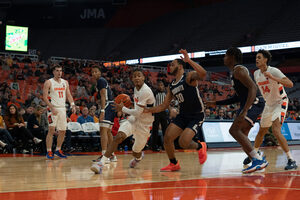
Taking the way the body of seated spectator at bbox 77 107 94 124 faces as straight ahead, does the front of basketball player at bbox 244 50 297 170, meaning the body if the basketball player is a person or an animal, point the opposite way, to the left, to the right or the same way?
to the right

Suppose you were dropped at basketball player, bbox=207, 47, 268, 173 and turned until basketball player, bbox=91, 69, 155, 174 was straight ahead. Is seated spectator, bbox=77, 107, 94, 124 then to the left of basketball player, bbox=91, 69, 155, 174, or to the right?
right

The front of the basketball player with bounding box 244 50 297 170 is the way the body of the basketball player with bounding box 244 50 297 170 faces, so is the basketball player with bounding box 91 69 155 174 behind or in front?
in front

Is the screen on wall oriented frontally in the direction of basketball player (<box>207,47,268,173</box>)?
yes

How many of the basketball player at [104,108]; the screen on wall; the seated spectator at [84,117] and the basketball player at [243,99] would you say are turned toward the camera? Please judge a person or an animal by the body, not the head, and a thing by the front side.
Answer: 2

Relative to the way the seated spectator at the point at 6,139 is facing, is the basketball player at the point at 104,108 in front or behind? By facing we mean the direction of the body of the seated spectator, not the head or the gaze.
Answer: in front

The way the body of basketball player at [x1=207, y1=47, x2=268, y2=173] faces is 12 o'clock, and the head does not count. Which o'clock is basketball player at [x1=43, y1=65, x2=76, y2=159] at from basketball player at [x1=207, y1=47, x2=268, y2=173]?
basketball player at [x1=43, y1=65, x2=76, y2=159] is roughly at 1 o'clock from basketball player at [x1=207, y1=47, x2=268, y2=173].

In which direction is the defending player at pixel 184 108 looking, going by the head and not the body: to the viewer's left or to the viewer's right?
to the viewer's left

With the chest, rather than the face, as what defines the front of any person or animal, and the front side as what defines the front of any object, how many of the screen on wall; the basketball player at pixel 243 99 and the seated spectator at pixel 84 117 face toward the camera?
2

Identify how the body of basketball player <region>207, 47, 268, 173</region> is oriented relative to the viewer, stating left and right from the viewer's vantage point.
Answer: facing to the left of the viewer
